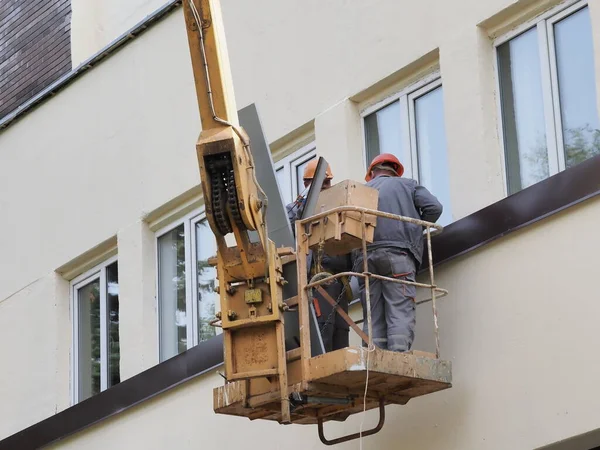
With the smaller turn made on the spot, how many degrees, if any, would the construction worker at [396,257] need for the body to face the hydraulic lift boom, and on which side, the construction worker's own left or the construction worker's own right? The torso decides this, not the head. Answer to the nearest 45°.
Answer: approximately 90° to the construction worker's own left

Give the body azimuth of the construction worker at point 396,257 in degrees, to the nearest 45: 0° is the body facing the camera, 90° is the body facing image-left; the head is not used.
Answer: approximately 180°

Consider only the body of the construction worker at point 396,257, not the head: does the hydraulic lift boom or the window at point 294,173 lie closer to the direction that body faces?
the window

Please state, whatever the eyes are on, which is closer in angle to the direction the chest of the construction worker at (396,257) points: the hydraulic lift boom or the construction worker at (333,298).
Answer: the construction worker

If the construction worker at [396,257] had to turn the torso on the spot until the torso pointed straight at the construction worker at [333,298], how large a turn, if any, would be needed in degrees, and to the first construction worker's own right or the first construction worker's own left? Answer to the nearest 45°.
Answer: approximately 45° to the first construction worker's own left
